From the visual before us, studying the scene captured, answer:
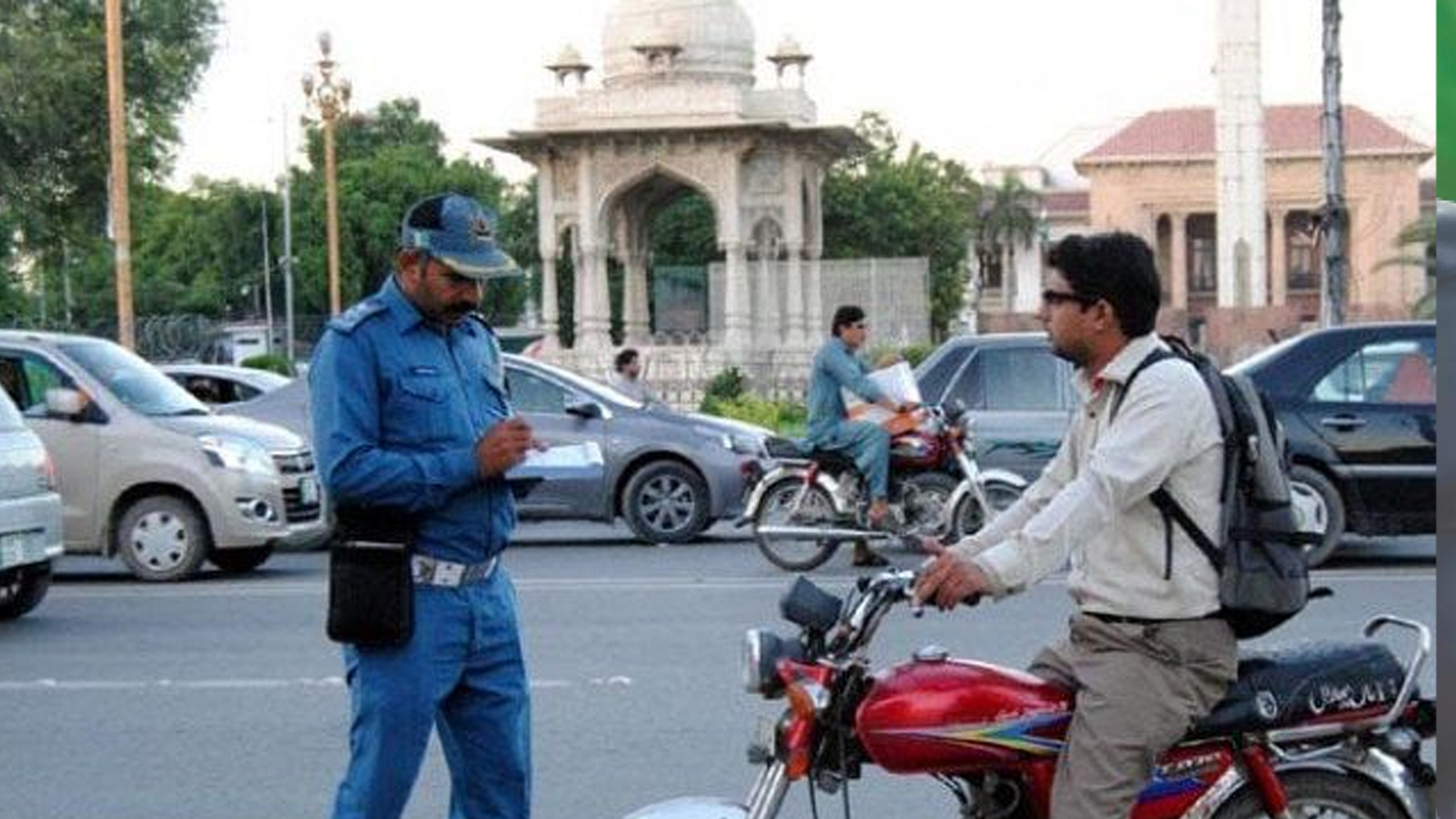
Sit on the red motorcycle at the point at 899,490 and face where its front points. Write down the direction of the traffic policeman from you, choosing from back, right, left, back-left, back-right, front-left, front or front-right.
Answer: right

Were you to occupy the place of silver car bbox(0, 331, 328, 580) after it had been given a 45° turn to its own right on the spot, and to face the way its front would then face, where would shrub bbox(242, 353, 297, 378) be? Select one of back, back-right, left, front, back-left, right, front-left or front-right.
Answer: back

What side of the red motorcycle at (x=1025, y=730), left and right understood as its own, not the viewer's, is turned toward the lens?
left

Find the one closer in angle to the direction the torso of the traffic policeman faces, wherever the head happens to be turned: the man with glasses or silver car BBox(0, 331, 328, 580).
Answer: the man with glasses

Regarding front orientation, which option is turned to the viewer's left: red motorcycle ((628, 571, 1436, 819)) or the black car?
the red motorcycle

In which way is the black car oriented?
to the viewer's right

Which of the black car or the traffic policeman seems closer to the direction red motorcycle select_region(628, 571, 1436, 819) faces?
the traffic policeman

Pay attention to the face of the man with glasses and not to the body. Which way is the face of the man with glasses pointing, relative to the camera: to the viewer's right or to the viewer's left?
to the viewer's left

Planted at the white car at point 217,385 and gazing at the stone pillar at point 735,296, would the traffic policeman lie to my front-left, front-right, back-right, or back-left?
back-right

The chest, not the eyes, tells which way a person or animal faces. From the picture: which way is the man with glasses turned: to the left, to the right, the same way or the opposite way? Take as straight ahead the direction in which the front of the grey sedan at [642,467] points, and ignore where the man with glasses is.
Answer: the opposite way

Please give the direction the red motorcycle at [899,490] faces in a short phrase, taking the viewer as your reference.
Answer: facing to the right of the viewer

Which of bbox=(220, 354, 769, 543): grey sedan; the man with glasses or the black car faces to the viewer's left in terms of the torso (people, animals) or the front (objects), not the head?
the man with glasses

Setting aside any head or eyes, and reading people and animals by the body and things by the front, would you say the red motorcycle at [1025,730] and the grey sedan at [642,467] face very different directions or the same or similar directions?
very different directions

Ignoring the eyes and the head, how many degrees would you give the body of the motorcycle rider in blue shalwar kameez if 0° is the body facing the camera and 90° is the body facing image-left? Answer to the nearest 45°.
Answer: approximately 270°

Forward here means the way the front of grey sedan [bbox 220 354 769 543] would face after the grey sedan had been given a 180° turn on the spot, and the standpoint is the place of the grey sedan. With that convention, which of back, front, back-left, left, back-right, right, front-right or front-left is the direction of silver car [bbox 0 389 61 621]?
front-left
